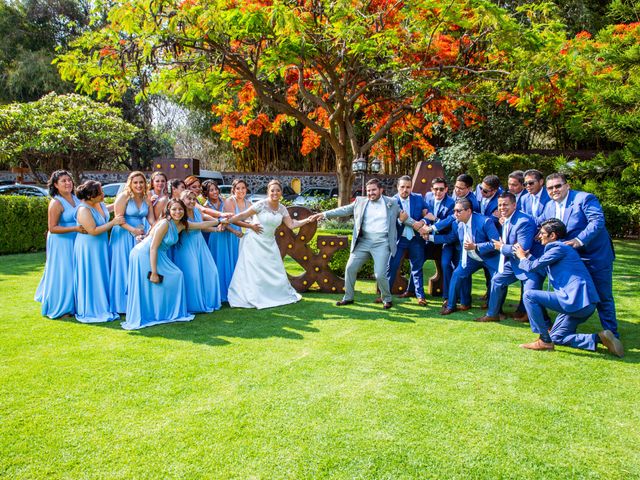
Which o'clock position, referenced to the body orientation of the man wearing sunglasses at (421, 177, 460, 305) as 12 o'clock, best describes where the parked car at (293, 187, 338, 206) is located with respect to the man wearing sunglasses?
The parked car is roughly at 4 o'clock from the man wearing sunglasses.

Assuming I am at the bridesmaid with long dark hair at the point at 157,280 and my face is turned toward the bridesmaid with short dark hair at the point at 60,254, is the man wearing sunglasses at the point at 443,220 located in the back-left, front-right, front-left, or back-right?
back-right

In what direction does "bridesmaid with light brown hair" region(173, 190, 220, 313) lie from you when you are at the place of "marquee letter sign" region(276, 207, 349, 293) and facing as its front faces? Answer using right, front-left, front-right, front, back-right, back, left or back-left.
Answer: front-right

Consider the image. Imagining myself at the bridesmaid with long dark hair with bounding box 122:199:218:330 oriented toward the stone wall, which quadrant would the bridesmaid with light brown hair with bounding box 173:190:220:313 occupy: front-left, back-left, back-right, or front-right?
front-right

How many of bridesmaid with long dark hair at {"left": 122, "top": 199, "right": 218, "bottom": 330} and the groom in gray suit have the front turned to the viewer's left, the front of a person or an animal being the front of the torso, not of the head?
0

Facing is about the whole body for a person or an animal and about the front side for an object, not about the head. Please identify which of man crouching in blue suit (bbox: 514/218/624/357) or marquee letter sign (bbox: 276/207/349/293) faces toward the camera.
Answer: the marquee letter sign

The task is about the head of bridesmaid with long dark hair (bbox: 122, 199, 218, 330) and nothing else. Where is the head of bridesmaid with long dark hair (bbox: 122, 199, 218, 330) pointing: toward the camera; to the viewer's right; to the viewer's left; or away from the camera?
toward the camera

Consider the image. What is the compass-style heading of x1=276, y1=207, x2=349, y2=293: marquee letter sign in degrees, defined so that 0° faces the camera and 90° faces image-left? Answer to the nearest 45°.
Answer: approximately 0°

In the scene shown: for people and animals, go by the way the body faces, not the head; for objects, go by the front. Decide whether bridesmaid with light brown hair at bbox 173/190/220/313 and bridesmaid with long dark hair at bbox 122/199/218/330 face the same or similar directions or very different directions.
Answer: same or similar directions

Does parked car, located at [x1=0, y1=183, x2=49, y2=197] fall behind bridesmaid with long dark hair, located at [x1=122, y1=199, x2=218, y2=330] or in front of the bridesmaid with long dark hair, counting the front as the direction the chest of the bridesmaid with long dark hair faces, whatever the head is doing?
behind

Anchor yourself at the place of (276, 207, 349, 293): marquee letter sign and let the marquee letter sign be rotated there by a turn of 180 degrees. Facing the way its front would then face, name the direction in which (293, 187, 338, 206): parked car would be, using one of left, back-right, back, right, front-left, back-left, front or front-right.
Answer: front

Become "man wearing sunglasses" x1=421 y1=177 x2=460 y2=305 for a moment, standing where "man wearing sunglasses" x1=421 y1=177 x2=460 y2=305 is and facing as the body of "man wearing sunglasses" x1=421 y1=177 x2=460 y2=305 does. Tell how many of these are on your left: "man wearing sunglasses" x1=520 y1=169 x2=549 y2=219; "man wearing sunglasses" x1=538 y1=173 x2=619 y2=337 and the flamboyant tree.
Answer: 2

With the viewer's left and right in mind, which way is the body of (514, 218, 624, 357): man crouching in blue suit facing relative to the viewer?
facing to the left of the viewer

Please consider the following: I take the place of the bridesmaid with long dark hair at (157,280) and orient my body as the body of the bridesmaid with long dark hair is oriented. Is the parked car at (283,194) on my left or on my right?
on my left

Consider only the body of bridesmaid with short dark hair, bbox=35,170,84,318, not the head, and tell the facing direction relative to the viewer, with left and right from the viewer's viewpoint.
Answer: facing the viewer and to the right of the viewer

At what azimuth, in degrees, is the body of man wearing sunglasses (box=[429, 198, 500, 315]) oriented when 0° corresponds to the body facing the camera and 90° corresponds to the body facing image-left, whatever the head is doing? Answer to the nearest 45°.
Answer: approximately 45°
